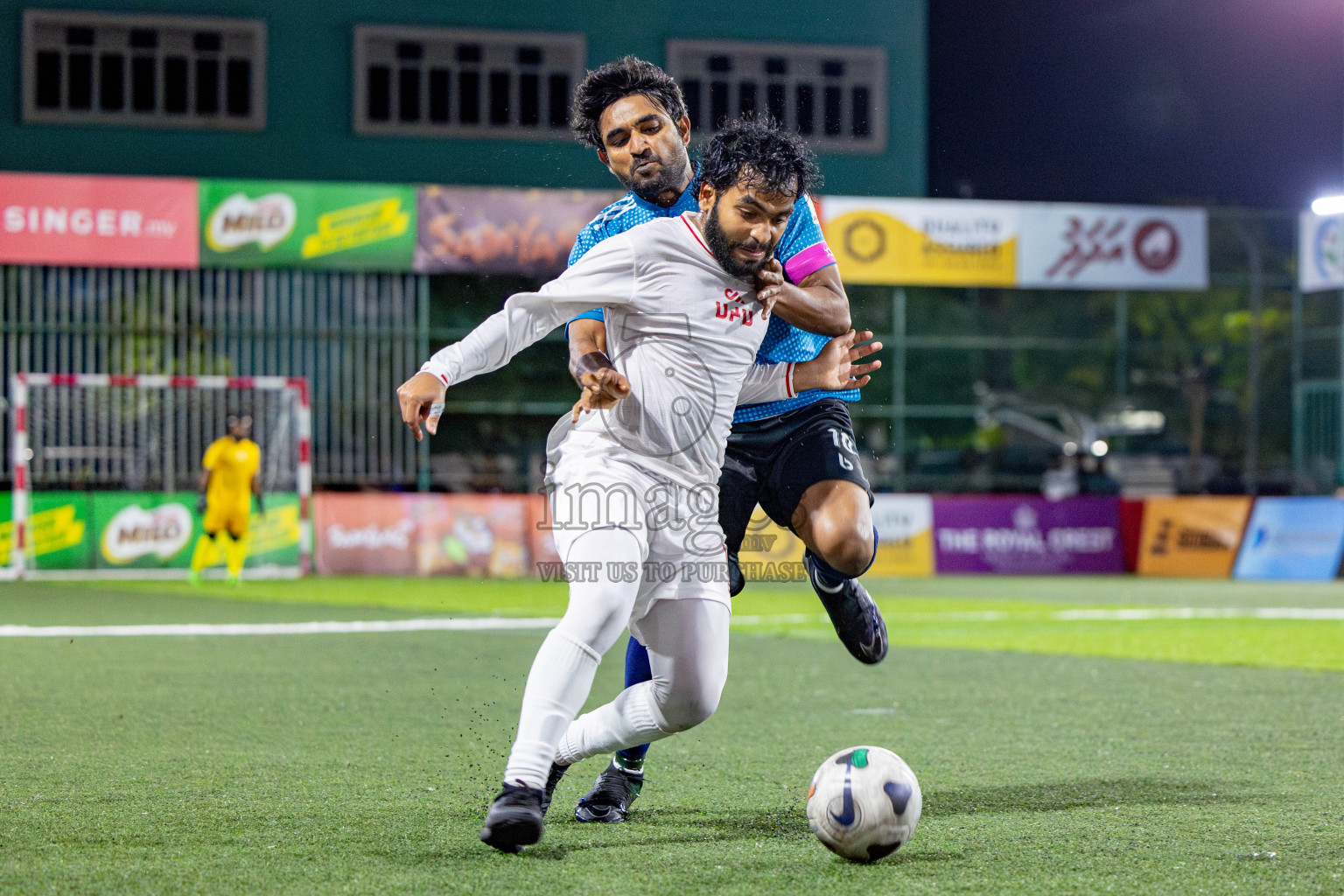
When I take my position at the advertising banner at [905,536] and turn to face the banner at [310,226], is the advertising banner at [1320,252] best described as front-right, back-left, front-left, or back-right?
back-right

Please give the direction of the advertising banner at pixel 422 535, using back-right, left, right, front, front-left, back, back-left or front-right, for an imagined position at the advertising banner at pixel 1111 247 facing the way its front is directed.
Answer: front-right

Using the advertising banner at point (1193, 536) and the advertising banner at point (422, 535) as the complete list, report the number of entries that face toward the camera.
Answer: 2

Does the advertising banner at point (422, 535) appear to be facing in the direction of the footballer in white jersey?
yes

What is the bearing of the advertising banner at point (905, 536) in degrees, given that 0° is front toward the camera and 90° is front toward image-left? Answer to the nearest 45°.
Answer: approximately 0°

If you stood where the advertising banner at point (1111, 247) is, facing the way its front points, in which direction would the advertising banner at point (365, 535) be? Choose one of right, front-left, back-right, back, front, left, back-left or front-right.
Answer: front-right
